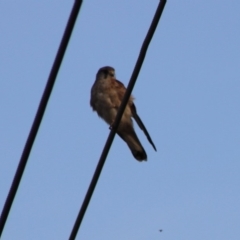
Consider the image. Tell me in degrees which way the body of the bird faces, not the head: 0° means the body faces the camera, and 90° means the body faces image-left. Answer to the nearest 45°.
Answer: approximately 45°
